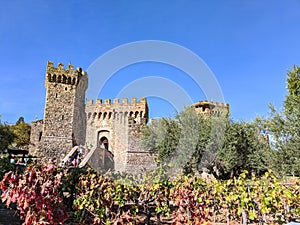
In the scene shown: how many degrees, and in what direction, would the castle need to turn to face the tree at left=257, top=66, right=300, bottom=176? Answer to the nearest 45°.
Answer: approximately 90° to its left

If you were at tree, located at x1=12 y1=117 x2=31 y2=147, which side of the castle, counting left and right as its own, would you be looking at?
right

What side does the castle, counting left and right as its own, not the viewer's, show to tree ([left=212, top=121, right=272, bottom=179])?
left

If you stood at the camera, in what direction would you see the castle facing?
facing the viewer and to the left of the viewer

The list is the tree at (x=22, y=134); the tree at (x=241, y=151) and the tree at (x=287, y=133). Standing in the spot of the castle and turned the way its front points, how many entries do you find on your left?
2
